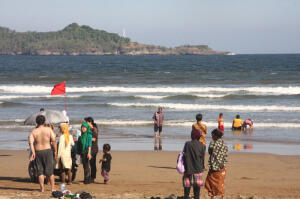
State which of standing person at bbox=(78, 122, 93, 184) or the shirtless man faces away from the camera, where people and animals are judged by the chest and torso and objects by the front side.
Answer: the shirtless man

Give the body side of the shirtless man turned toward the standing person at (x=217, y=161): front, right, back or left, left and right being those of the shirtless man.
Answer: right

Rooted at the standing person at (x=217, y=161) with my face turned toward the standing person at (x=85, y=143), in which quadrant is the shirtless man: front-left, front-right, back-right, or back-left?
front-left

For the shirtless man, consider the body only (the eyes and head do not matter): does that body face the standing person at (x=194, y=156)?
no

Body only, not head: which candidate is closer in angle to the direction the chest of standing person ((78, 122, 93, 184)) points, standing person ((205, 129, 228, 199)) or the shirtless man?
the shirtless man

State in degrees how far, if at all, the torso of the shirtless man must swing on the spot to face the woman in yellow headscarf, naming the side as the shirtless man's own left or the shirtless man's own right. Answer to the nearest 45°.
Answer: approximately 45° to the shirtless man's own right

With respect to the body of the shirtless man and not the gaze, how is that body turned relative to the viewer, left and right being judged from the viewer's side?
facing away from the viewer
